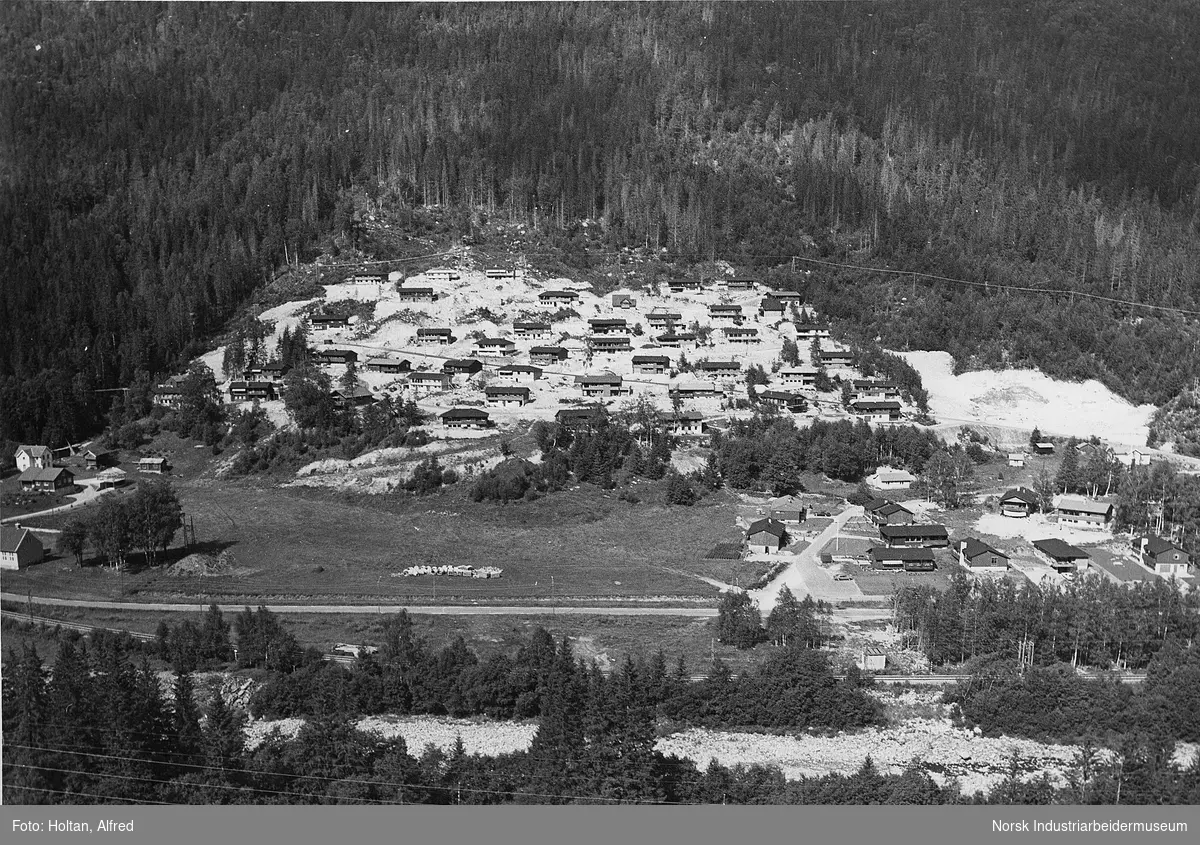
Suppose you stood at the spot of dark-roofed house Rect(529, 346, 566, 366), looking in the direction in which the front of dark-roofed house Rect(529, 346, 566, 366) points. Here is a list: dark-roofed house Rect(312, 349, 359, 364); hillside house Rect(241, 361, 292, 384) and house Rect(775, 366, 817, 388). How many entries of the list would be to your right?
2

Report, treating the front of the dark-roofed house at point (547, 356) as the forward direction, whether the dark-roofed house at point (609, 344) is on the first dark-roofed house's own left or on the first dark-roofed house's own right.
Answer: on the first dark-roofed house's own left

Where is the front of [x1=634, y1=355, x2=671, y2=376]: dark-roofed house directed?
toward the camera

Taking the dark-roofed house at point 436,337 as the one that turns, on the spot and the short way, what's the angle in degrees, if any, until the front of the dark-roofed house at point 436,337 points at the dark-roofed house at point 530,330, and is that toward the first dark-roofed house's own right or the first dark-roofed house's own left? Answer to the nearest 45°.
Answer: approximately 90° to the first dark-roofed house's own left

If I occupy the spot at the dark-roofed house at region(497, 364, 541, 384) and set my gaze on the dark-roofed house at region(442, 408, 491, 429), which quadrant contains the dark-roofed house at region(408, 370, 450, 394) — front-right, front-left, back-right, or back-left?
front-right

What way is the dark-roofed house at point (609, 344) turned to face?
toward the camera

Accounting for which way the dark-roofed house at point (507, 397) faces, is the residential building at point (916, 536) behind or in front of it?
in front

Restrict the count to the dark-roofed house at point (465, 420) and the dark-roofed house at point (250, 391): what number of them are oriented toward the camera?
2

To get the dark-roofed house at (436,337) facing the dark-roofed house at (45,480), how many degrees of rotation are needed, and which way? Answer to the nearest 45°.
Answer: approximately 45° to its right

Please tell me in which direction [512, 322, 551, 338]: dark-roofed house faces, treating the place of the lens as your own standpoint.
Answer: facing the viewer

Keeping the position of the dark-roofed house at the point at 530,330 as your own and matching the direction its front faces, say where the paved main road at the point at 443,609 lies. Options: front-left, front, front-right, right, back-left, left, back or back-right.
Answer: front

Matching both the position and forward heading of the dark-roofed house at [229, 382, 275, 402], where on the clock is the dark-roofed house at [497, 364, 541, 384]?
the dark-roofed house at [497, 364, 541, 384] is roughly at 9 o'clock from the dark-roofed house at [229, 382, 275, 402].

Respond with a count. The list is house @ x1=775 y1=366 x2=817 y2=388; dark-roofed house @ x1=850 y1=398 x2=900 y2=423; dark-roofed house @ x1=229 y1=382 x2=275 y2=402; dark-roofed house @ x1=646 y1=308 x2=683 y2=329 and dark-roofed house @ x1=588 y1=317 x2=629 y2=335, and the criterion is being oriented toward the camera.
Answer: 5

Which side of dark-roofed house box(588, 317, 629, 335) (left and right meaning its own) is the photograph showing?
front
